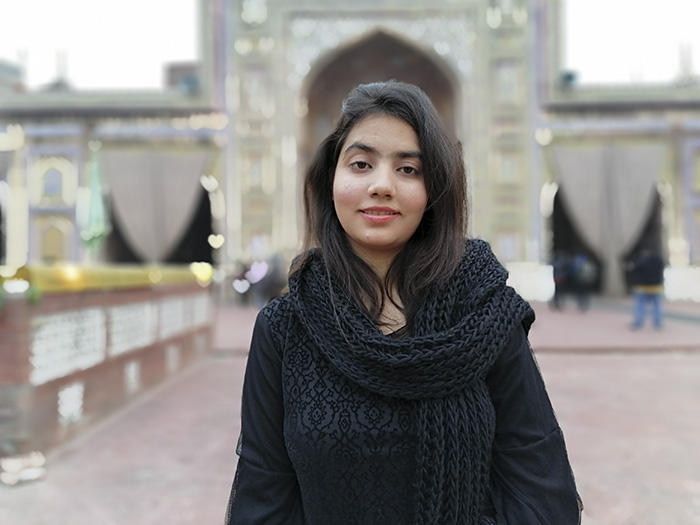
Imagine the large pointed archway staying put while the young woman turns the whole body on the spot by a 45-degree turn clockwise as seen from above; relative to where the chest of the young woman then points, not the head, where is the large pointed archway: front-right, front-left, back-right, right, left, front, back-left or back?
back-right

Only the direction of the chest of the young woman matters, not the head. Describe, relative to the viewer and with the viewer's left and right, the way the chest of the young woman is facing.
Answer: facing the viewer

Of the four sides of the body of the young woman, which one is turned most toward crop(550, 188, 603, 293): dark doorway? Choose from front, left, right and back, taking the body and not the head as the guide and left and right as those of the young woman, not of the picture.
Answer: back
